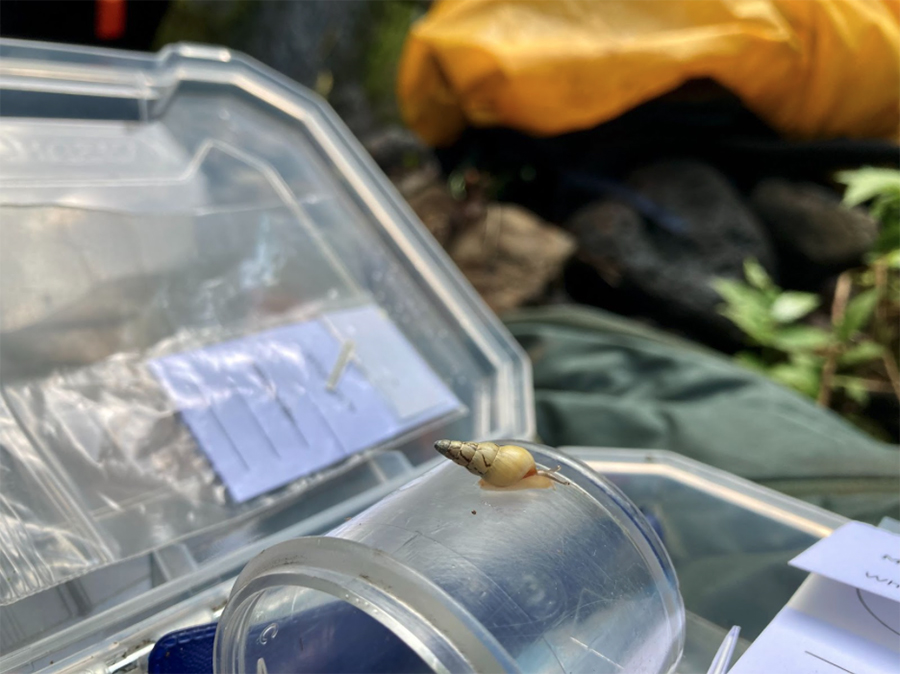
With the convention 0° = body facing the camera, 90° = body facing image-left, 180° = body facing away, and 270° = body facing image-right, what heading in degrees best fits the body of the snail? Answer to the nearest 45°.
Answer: approximately 270°

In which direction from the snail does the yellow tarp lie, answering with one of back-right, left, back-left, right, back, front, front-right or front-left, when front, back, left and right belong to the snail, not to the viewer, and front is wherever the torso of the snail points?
left

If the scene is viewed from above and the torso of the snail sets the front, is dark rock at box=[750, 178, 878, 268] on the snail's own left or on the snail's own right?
on the snail's own left

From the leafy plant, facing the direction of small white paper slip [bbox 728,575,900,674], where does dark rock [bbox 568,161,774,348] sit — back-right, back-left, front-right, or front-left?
back-right

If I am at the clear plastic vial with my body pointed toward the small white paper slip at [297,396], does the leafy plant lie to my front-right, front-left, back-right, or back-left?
front-right

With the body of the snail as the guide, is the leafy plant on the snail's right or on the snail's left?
on the snail's left

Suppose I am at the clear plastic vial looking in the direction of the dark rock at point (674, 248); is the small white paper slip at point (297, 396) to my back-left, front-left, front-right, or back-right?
front-left

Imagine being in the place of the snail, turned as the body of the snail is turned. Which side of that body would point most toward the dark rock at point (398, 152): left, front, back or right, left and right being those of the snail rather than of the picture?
left
